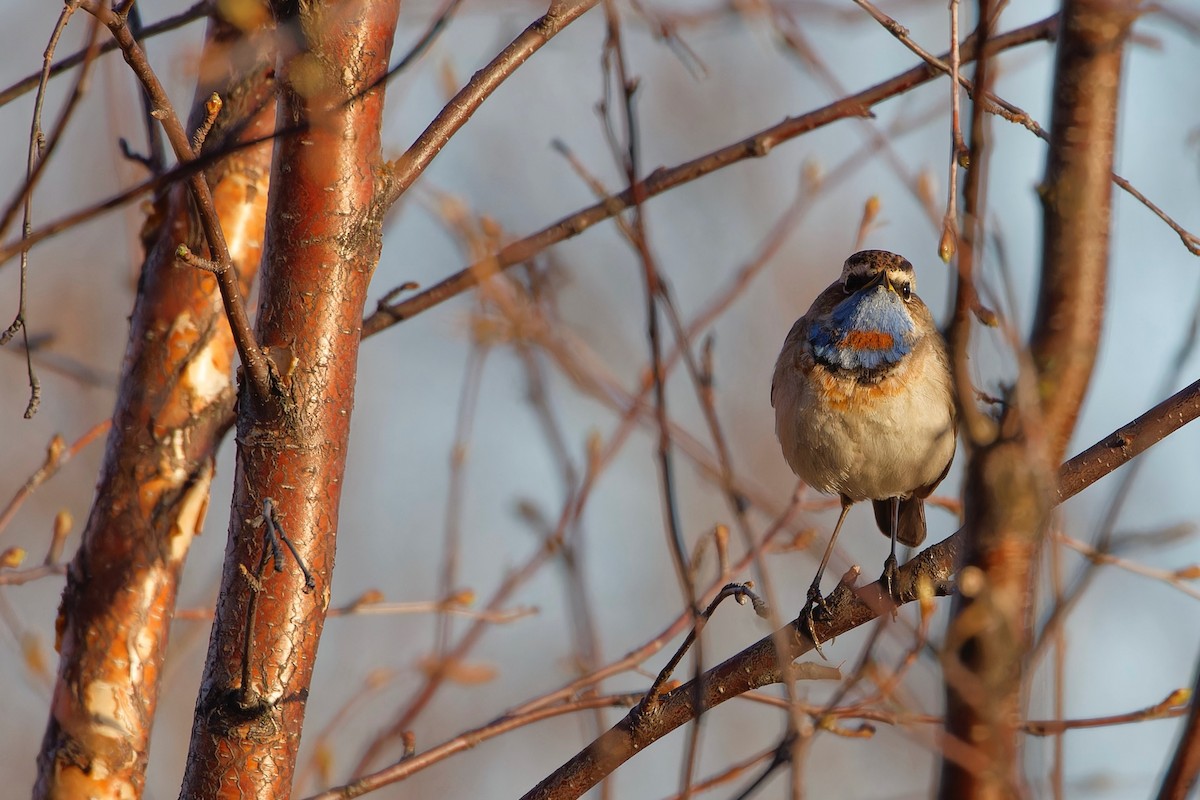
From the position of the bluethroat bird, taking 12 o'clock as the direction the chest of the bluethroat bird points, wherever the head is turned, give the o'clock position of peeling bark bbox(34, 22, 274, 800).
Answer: The peeling bark is roughly at 2 o'clock from the bluethroat bird.

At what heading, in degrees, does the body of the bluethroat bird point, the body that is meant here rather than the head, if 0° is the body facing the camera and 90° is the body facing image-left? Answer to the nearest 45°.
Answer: approximately 0°

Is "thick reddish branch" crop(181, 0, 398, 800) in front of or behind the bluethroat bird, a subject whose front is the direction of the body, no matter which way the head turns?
in front
